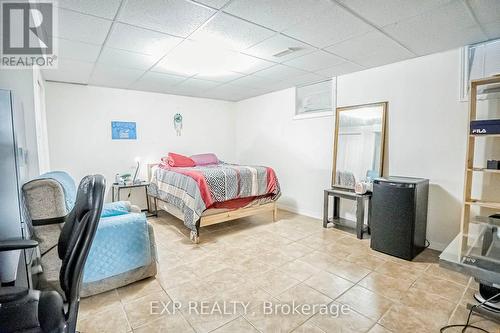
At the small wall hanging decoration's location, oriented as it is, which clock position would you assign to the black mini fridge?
The black mini fridge is roughly at 11 o'clock from the small wall hanging decoration.

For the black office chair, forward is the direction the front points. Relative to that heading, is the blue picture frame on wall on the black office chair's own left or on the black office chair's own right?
on the black office chair's own right

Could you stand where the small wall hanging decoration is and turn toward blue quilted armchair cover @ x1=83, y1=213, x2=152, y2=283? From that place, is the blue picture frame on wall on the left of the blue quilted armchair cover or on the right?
right

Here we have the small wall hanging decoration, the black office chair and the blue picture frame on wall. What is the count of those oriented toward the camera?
2

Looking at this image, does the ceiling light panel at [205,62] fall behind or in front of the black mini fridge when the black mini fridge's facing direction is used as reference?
in front

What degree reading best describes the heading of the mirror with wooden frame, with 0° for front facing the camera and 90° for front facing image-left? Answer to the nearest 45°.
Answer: approximately 45°

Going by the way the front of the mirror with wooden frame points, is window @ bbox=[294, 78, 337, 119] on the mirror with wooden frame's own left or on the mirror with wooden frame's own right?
on the mirror with wooden frame's own right

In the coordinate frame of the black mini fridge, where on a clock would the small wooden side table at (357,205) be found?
The small wooden side table is roughly at 3 o'clock from the black mini fridge.

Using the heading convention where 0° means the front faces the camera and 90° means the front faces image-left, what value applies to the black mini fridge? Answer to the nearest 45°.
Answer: approximately 45°

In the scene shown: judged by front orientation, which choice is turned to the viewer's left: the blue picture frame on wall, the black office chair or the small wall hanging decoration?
the black office chair

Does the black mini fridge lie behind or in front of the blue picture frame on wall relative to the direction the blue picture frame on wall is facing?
in front

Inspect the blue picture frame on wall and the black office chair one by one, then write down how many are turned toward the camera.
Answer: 1
